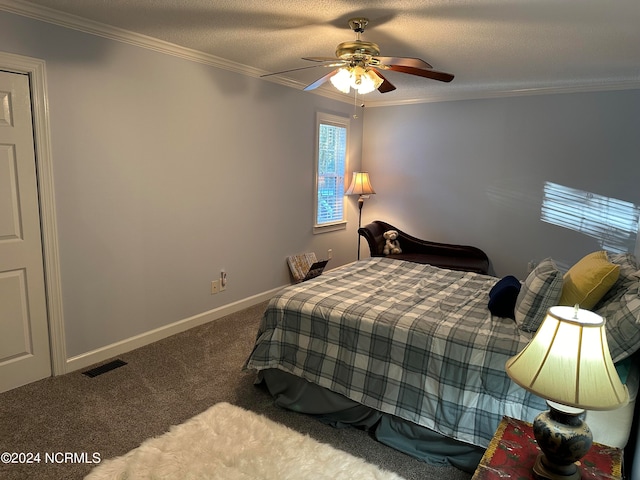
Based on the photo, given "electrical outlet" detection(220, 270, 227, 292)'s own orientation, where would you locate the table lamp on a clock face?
The table lamp is roughly at 1 o'clock from the electrical outlet.

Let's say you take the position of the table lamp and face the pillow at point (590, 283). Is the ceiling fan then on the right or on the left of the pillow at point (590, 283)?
left

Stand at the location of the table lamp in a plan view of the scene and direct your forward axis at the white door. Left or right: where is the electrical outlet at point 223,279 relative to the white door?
right

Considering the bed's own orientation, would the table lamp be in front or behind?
behind

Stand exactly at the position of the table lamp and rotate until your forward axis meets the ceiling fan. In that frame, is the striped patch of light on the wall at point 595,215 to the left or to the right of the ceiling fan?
right

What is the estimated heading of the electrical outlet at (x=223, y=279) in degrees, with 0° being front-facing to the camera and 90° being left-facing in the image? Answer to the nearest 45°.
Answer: approximately 315°
